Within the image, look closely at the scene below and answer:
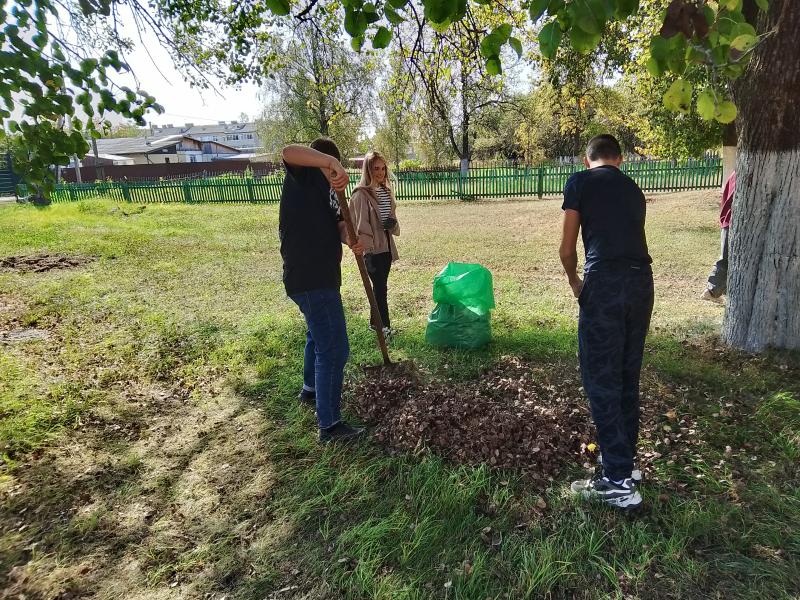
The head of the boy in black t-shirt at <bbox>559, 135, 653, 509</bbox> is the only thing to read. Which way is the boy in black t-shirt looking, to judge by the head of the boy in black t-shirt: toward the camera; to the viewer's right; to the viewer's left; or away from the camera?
away from the camera

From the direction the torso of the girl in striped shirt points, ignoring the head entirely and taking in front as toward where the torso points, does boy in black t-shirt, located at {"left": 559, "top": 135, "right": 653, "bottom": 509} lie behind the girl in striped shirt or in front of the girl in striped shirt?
in front

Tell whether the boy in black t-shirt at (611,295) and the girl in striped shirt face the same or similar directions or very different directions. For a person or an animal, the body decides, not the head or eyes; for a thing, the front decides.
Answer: very different directions

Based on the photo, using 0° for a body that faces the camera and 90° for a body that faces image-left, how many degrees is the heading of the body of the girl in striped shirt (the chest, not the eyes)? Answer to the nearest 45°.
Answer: approximately 315°

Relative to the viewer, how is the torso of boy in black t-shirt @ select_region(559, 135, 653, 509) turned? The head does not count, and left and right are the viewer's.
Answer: facing away from the viewer and to the left of the viewer

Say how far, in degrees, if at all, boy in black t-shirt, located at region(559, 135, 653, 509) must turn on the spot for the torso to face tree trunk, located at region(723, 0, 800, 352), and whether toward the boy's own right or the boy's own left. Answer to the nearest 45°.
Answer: approximately 90° to the boy's own right
